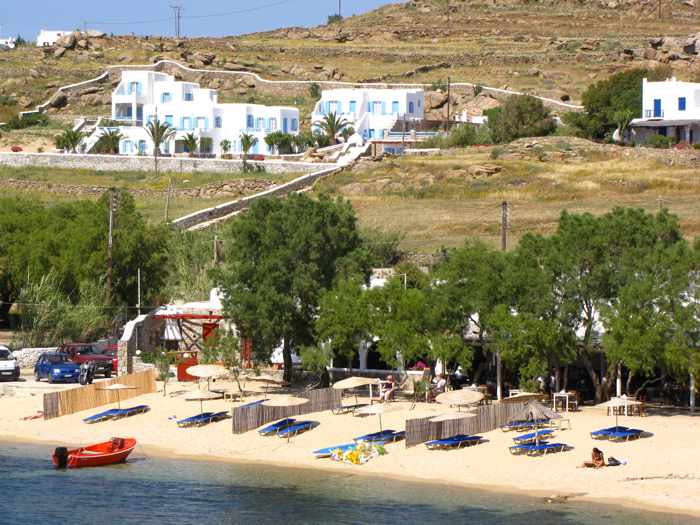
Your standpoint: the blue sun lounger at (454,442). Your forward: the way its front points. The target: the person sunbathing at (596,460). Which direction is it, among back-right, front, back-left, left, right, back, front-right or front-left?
left

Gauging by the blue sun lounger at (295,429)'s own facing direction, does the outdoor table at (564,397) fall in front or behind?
behind

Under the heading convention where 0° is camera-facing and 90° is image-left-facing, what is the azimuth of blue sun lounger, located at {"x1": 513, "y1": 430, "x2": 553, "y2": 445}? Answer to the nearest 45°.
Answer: approximately 45°

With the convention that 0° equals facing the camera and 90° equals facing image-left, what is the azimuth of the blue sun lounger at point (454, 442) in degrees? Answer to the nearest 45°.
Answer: approximately 45°

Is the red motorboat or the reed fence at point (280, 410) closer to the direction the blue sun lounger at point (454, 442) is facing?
the red motorboat

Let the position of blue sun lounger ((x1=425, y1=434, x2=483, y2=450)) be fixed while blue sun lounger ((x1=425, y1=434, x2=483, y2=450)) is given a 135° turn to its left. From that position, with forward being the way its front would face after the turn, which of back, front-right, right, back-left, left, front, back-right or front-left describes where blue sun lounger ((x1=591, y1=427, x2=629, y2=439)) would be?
front

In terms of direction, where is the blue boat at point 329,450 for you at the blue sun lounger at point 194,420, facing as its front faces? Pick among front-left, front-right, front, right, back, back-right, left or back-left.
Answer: left

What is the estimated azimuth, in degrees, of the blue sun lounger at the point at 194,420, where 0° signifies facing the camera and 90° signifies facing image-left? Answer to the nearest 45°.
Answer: approximately 45°

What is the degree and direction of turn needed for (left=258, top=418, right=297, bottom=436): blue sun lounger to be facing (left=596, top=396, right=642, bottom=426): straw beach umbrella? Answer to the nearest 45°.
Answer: approximately 135° to its left

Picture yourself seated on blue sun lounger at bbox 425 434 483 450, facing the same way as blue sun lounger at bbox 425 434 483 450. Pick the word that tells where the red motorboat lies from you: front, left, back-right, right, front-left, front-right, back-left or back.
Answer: front-right

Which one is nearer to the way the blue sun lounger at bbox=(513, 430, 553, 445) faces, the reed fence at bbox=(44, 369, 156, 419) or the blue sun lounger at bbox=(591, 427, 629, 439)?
the reed fence

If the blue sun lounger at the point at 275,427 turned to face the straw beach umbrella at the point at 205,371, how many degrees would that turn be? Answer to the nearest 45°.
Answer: approximately 90° to its right

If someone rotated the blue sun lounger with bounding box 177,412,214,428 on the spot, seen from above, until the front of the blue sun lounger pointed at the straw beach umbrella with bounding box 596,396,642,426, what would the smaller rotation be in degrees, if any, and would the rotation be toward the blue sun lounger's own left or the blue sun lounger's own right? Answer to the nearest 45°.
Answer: approximately 135° to the blue sun lounger's own left

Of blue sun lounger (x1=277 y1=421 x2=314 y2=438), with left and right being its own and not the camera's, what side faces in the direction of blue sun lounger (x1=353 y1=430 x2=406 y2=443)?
left

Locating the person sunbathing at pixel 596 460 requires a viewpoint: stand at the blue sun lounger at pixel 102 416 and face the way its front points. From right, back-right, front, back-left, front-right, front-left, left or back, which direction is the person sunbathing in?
left

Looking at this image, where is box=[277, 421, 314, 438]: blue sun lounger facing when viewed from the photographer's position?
facing the viewer and to the left of the viewer
